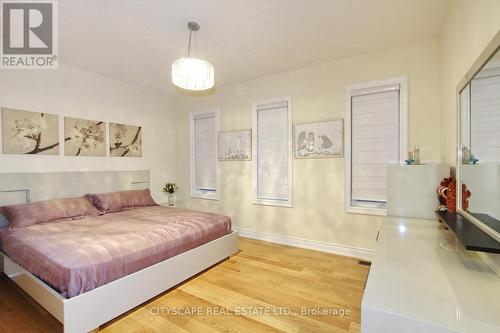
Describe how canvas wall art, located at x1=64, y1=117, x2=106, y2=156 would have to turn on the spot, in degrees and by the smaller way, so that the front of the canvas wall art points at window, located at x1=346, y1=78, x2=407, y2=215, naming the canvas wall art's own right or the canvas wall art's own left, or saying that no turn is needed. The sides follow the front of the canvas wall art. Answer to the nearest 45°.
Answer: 0° — it already faces it

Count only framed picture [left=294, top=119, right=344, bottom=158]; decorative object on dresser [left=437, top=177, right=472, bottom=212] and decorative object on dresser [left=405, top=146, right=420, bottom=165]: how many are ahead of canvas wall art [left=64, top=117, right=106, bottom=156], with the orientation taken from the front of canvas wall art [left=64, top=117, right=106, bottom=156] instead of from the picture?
3

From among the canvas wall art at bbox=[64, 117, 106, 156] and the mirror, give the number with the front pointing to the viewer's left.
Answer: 1

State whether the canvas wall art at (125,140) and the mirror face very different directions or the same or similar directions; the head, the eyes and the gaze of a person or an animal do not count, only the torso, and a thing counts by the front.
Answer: very different directions

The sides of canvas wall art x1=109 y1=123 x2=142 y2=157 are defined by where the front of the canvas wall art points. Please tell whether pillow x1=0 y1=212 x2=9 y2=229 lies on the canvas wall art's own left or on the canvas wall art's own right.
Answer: on the canvas wall art's own right

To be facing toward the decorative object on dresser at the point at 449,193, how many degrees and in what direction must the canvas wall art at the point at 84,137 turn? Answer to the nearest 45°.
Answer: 0° — it already faces it

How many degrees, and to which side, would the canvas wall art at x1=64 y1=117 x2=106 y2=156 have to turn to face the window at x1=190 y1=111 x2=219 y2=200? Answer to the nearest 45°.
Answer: approximately 45° to its left

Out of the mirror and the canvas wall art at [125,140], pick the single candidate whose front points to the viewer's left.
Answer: the mirror

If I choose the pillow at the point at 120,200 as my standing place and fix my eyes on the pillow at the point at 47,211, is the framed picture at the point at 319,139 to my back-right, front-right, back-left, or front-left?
back-left

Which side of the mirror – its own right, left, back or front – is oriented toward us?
left
